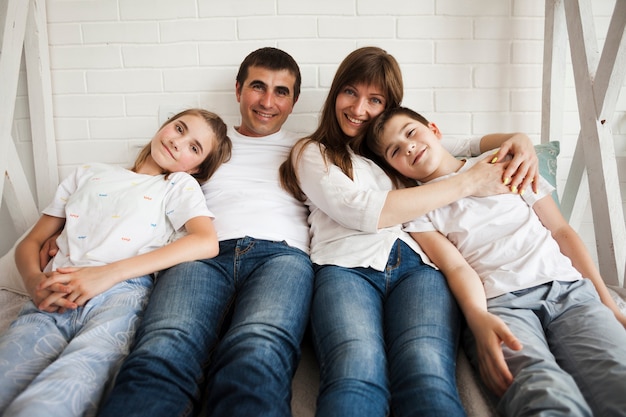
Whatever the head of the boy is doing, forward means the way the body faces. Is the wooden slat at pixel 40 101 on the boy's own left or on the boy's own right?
on the boy's own right

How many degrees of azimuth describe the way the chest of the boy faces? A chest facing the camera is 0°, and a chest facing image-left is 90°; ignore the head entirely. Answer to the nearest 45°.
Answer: approximately 0°

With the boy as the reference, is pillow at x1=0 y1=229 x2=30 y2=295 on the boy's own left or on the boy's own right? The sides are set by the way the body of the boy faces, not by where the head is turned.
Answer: on the boy's own right

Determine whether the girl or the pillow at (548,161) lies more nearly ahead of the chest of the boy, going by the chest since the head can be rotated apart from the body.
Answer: the girl

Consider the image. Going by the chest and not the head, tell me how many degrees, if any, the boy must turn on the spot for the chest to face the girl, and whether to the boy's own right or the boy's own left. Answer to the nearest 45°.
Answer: approximately 90° to the boy's own right

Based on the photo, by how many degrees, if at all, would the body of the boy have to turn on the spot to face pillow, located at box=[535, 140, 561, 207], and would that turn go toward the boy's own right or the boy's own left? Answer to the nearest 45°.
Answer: approximately 180°

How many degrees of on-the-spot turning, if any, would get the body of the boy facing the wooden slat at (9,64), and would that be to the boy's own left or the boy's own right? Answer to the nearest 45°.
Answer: approximately 90° to the boy's own right

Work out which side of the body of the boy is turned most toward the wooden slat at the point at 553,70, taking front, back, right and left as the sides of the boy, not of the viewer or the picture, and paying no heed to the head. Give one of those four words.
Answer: back
